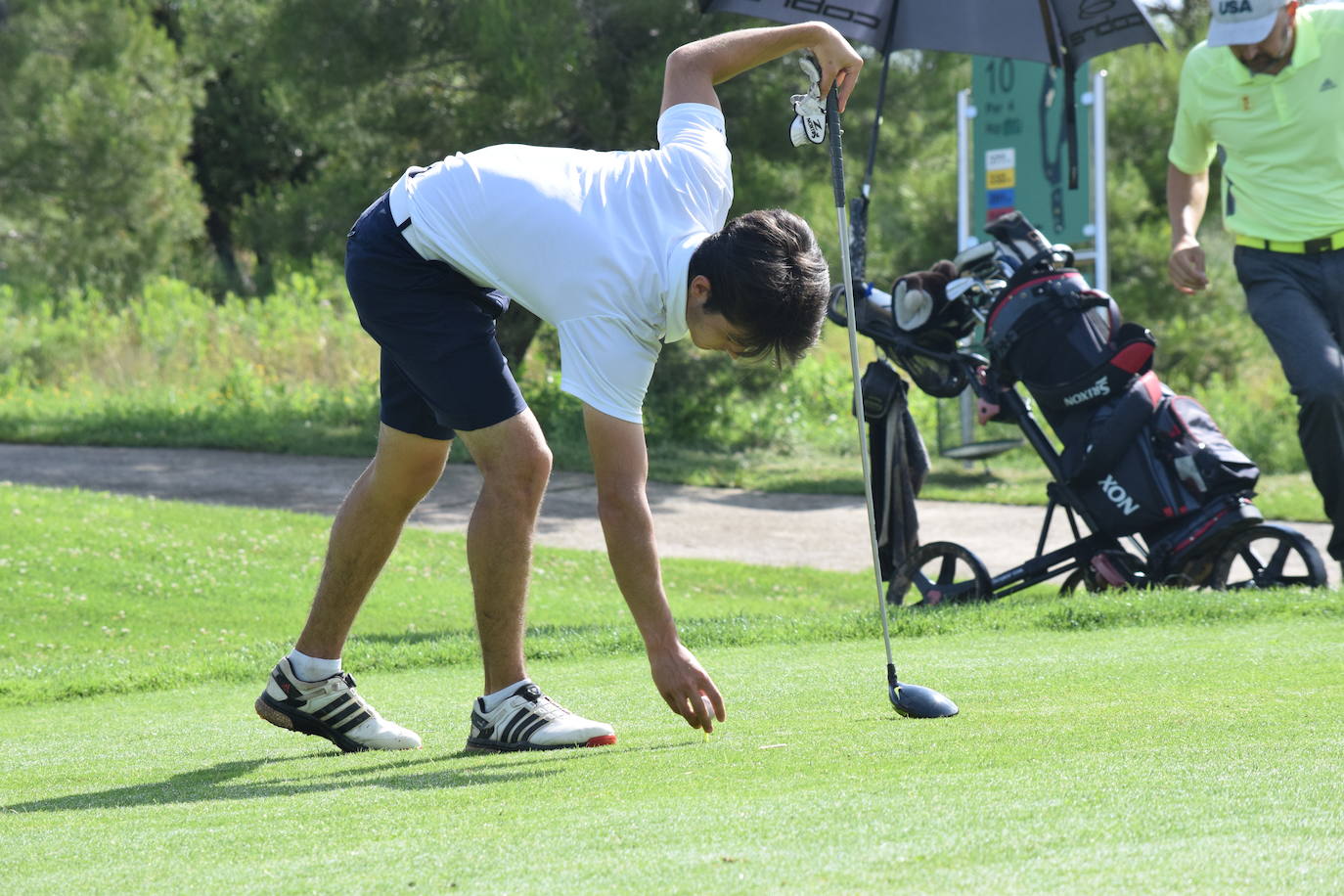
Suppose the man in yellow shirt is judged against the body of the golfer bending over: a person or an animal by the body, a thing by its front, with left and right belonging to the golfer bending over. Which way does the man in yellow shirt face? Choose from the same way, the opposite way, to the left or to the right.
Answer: to the right

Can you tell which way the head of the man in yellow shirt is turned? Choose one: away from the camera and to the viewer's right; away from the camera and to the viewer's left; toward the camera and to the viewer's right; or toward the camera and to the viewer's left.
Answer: toward the camera and to the viewer's left

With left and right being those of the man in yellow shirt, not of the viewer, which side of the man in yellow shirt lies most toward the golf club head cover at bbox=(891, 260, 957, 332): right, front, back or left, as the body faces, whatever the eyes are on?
right

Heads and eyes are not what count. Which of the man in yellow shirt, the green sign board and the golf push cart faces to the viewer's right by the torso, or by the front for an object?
the golf push cart

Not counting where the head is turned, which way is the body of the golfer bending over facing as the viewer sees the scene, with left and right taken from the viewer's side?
facing to the right of the viewer

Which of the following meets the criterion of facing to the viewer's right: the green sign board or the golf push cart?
the golf push cart

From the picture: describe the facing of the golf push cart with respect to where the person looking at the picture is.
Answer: facing to the right of the viewer

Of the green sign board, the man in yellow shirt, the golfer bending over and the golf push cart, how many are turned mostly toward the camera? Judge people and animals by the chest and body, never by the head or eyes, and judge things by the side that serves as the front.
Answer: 2

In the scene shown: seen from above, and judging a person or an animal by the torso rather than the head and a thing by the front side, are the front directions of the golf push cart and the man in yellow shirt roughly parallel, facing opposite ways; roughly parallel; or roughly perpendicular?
roughly perpendicular

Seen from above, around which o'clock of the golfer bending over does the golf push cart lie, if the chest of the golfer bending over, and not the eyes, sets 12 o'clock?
The golf push cart is roughly at 10 o'clock from the golfer bending over.
